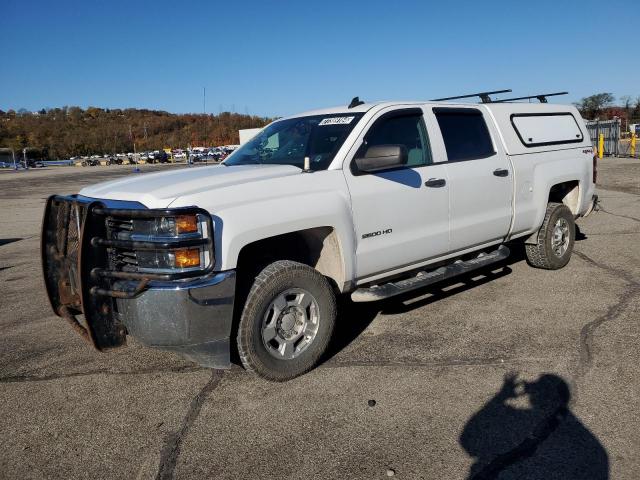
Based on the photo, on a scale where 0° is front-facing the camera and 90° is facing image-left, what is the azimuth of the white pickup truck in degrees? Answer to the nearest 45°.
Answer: approximately 45°
